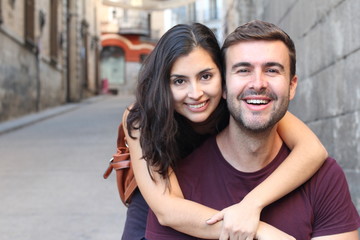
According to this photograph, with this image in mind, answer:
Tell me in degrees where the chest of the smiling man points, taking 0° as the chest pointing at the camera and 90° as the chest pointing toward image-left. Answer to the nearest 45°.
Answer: approximately 0°
